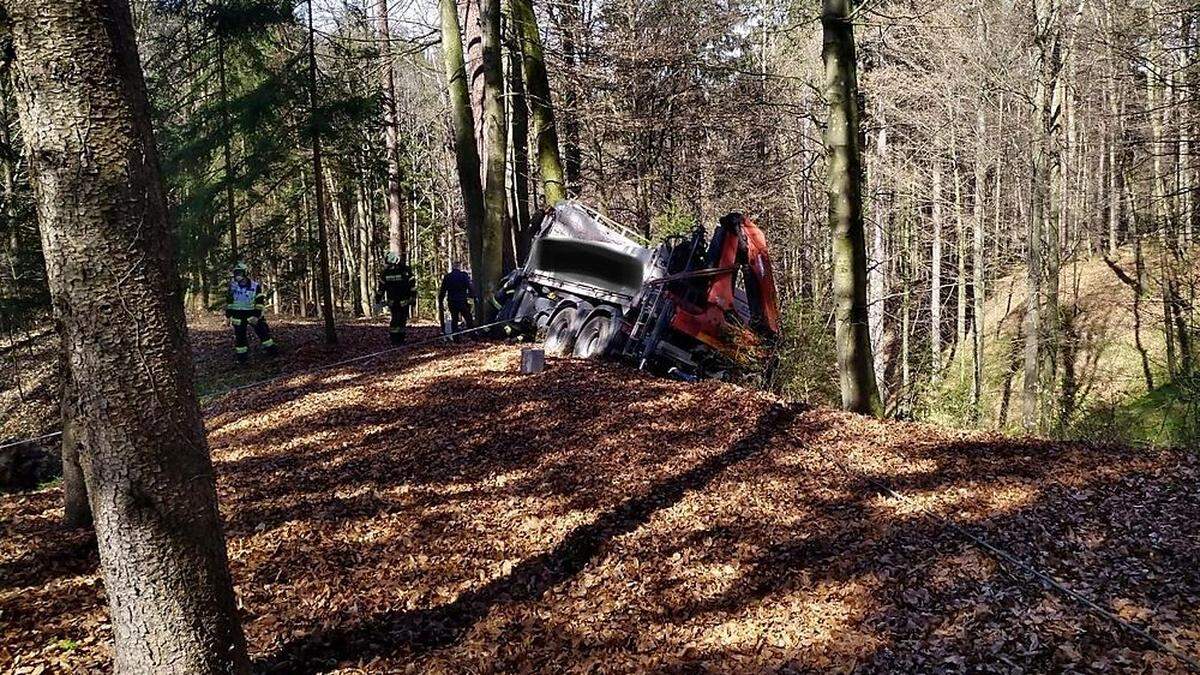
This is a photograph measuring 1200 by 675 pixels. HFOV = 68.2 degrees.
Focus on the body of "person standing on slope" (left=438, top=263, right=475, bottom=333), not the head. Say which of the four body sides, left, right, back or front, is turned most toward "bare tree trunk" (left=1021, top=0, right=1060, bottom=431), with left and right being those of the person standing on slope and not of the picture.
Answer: right

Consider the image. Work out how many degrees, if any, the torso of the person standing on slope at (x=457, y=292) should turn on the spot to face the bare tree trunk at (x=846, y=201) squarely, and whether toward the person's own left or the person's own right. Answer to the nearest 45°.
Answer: approximately 135° to the person's own right

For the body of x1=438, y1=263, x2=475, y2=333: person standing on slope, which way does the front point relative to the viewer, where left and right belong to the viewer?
facing away from the viewer

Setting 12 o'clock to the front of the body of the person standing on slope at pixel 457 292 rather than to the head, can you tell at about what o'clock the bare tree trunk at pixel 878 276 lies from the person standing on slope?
The bare tree trunk is roughly at 3 o'clock from the person standing on slope.

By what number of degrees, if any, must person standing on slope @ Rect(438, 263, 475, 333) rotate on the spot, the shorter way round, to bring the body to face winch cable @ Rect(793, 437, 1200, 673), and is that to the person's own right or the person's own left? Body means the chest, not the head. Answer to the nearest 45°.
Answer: approximately 180°

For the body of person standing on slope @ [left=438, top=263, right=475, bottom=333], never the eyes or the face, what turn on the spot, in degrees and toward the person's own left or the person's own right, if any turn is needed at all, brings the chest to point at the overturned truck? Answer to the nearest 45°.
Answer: approximately 135° to the person's own right

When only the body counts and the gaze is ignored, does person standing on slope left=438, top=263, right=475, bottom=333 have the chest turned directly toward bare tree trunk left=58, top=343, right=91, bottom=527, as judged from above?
no

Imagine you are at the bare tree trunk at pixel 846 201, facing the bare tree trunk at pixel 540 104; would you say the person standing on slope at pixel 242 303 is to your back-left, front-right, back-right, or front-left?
front-left

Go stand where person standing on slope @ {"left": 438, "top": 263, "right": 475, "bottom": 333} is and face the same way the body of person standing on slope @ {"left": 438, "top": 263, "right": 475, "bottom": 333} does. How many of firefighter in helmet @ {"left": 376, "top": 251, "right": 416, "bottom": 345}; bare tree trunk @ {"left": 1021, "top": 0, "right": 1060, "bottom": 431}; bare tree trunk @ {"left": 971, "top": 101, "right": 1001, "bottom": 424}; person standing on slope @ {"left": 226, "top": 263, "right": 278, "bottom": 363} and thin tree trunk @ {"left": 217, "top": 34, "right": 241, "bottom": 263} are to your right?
2

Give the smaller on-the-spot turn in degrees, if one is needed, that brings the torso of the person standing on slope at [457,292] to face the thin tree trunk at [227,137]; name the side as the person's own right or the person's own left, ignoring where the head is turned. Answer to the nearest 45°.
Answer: approximately 45° to the person's own left

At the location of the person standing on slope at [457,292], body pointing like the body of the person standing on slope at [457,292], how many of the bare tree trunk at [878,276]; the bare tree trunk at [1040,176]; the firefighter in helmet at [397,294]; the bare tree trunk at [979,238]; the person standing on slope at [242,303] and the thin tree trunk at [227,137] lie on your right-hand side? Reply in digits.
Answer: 3
